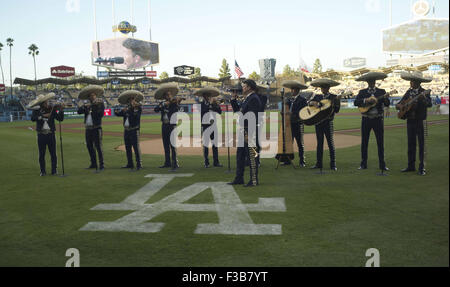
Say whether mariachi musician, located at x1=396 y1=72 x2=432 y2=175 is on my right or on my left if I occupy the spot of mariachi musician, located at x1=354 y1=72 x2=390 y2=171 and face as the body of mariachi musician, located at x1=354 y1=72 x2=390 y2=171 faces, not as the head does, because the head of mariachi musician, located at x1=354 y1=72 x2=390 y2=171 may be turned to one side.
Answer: on my left

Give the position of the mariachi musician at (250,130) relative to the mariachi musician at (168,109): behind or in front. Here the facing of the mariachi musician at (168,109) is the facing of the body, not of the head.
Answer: in front

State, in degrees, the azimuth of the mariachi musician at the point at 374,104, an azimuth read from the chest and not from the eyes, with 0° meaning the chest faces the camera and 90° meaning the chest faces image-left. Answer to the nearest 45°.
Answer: approximately 0°

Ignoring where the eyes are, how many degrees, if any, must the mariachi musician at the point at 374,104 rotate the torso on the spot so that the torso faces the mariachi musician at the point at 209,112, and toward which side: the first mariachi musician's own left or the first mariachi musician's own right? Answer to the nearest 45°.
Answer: approximately 90° to the first mariachi musician's own right

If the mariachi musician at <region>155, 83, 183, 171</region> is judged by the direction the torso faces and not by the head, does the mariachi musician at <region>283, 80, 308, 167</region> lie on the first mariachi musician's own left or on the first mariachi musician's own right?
on the first mariachi musician's own left

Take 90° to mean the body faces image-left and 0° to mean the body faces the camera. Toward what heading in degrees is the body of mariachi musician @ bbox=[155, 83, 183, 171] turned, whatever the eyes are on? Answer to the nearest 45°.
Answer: approximately 0°

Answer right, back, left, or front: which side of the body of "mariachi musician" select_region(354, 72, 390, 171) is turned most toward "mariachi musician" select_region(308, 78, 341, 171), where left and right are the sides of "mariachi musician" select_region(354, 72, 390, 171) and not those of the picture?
right

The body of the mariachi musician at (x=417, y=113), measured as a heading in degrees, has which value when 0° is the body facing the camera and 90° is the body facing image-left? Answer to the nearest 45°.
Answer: approximately 45°

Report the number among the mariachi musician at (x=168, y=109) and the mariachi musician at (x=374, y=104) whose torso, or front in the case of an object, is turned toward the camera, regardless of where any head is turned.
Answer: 2
